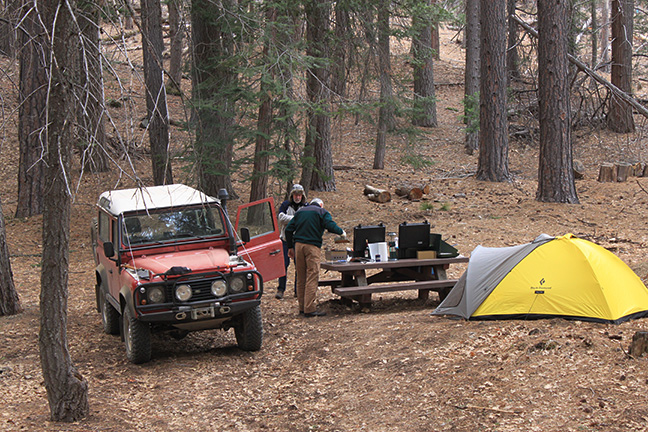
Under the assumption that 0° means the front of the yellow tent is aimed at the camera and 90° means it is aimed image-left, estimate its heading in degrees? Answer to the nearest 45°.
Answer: approximately 90°

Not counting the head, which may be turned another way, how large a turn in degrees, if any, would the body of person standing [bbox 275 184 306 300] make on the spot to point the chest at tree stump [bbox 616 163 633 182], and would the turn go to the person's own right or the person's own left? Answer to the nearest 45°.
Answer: approximately 135° to the person's own left

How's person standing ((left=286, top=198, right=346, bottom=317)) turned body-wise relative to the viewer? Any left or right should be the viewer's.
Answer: facing away from the viewer and to the right of the viewer

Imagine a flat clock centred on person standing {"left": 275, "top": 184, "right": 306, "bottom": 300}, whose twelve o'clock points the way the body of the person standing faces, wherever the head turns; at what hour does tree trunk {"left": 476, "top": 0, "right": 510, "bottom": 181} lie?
The tree trunk is roughly at 7 o'clock from the person standing.

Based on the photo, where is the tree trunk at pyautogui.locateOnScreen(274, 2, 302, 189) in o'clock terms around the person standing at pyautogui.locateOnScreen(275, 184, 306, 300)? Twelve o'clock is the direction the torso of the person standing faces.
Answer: The tree trunk is roughly at 6 o'clock from the person standing.

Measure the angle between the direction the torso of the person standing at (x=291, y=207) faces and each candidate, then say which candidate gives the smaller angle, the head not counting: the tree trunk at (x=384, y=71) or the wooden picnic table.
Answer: the wooden picnic table

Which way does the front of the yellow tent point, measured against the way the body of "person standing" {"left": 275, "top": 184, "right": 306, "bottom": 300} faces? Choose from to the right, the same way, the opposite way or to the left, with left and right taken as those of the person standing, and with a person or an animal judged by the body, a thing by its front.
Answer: to the right

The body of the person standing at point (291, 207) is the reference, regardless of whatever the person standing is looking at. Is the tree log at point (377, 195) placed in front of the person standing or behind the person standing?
behind

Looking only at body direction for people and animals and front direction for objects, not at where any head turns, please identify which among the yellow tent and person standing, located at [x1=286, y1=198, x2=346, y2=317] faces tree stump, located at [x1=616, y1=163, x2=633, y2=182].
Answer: the person standing

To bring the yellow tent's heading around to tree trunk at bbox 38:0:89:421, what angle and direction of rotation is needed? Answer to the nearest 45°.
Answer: approximately 45° to its left
